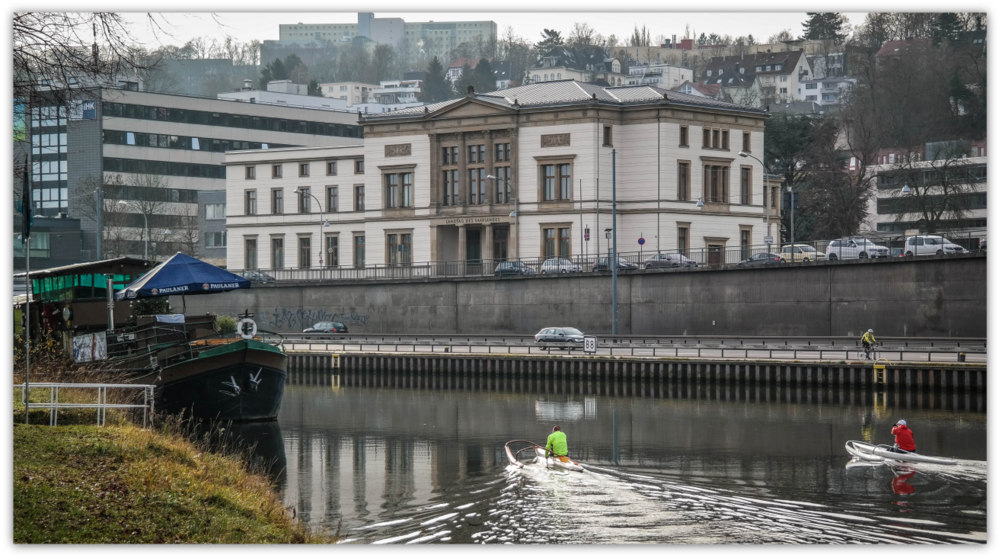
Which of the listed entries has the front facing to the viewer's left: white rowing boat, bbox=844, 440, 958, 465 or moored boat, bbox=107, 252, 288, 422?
the white rowing boat

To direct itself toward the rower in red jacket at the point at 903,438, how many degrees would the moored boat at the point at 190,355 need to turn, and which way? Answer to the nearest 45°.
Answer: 0° — it already faces them

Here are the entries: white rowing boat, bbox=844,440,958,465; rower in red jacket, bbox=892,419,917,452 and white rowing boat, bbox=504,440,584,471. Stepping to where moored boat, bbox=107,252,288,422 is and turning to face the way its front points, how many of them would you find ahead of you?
3

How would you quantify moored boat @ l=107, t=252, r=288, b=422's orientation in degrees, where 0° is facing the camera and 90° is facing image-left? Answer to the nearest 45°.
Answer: approximately 315°

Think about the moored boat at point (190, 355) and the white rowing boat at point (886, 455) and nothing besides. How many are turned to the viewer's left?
1

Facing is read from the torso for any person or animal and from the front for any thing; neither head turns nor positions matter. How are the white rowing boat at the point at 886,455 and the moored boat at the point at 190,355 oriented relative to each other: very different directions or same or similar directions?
very different directions

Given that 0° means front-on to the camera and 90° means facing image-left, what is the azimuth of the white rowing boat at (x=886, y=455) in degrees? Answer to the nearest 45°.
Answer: approximately 90°

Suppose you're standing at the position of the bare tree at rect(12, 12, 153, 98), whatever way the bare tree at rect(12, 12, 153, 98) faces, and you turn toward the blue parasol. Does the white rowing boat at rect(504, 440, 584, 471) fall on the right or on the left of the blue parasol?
right

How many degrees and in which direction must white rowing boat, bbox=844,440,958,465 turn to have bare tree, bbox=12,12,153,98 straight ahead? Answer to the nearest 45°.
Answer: approximately 45° to its left

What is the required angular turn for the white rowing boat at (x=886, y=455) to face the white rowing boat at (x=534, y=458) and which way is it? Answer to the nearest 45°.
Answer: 0° — it already faces it

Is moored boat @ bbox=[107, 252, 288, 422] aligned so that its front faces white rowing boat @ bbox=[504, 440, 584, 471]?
yes
